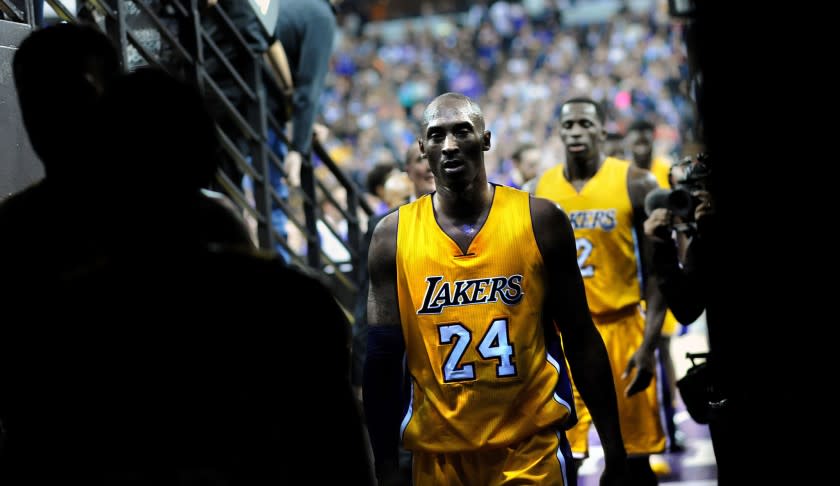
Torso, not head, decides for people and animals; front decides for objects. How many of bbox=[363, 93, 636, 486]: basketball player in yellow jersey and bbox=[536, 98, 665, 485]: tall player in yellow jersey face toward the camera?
2

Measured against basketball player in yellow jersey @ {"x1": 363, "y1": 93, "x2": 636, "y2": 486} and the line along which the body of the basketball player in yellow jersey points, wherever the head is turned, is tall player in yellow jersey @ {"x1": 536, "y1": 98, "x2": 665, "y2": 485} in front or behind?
behind

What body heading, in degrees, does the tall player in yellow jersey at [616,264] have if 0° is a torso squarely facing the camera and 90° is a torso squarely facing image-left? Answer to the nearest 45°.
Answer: approximately 0°

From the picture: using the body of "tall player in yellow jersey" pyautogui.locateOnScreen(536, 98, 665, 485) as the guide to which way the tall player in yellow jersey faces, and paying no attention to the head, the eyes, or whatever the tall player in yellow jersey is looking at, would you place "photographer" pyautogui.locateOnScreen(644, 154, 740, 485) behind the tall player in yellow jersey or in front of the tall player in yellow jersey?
in front

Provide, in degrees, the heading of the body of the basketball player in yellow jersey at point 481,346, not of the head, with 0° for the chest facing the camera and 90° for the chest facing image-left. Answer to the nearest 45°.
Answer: approximately 0°

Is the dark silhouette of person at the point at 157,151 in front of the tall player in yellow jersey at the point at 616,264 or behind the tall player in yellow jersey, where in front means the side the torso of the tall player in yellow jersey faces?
in front
